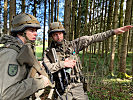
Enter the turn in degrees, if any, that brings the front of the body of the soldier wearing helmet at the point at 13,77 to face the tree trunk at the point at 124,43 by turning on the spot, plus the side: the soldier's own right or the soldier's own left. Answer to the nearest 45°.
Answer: approximately 45° to the soldier's own left

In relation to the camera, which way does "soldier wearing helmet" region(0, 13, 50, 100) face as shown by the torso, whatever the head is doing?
to the viewer's right
